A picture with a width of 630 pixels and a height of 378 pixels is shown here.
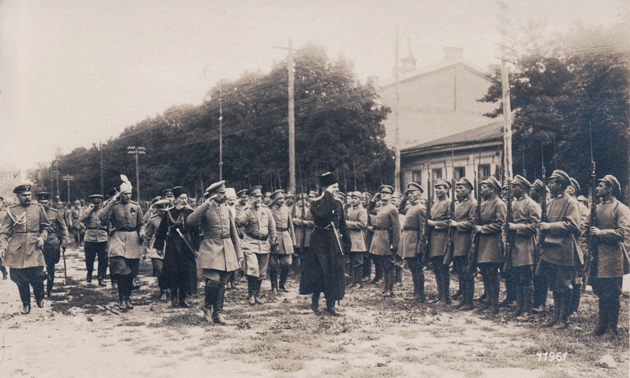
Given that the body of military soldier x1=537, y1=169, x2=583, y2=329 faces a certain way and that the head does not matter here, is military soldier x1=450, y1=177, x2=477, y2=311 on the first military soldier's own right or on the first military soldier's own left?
on the first military soldier's own right

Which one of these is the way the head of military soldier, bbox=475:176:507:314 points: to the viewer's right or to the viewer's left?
to the viewer's left

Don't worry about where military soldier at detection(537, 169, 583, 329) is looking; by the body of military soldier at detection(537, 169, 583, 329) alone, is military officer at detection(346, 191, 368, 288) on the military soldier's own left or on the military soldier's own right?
on the military soldier's own right

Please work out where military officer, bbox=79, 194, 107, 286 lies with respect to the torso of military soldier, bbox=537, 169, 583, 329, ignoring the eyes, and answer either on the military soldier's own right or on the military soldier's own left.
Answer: on the military soldier's own right

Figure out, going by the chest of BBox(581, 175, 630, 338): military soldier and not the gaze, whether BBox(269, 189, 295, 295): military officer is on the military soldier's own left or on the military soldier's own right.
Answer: on the military soldier's own right

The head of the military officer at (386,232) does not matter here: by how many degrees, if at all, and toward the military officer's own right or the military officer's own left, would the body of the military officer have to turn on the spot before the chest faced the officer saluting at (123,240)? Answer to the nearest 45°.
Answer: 0° — they already face them

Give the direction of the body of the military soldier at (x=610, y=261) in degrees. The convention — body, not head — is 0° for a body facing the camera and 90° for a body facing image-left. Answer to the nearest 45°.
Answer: approximately 45°

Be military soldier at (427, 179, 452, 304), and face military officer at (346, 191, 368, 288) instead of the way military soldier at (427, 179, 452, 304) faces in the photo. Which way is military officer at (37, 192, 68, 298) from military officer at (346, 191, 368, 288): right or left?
left

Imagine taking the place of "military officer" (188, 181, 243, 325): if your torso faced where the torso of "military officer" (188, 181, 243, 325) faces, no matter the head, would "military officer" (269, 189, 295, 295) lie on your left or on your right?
on your left

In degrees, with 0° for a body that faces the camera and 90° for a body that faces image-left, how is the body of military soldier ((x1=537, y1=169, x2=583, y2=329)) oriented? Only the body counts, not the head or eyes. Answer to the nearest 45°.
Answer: approximately 45°
